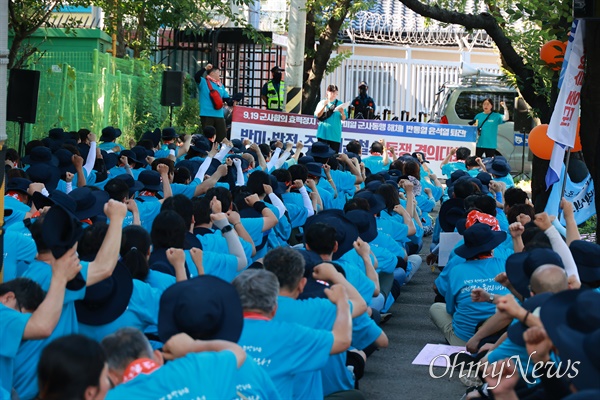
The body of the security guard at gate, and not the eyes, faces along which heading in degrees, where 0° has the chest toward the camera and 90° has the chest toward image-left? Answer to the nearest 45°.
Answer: approximately 0°

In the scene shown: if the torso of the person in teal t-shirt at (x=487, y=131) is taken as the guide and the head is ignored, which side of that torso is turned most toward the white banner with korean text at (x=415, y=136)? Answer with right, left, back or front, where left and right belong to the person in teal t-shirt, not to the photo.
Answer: right

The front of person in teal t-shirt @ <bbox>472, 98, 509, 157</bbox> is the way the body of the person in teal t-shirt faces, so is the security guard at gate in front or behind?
behind

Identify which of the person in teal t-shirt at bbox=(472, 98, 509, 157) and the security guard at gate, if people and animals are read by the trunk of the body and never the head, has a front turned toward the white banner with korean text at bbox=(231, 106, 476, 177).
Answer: the security guard at gate

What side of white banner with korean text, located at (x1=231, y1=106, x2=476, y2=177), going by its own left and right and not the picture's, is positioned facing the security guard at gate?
back
